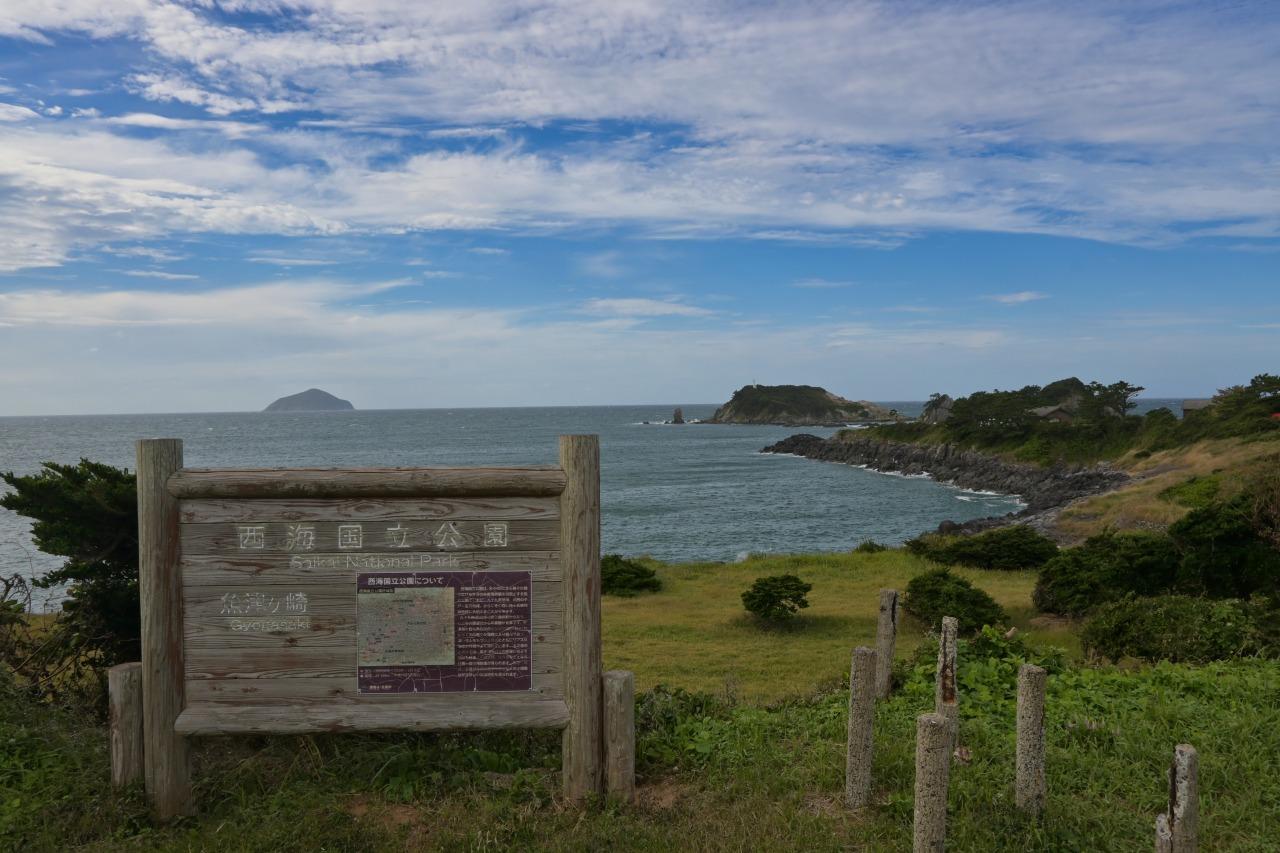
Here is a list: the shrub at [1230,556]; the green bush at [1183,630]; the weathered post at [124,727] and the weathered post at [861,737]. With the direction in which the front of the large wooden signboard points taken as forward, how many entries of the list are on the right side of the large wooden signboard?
1

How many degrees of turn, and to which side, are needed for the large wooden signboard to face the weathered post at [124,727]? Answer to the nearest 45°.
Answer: approximately 90° to its right

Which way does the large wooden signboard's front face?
toward the camera

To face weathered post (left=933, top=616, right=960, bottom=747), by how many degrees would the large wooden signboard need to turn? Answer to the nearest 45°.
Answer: approximately 90° to its left

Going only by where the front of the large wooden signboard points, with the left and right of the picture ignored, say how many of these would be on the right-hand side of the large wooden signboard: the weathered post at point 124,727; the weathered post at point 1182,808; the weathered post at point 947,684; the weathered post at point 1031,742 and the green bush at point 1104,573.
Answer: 1

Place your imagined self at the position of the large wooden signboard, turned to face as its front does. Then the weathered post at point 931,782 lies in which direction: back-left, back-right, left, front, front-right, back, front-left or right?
front-left

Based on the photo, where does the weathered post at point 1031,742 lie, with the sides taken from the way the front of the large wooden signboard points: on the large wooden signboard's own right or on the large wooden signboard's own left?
on the large wooden signboard's own left

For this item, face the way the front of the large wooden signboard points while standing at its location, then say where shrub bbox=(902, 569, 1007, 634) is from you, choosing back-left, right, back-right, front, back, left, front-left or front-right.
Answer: back-left

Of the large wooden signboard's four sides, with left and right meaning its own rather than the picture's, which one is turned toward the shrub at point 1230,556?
left

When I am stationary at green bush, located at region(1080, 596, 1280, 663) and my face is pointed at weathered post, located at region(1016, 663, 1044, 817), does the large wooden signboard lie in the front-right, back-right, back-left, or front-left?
front-right

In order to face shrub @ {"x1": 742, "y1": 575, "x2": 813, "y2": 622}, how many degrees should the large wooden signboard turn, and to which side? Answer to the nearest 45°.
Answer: approximately 135° to its left

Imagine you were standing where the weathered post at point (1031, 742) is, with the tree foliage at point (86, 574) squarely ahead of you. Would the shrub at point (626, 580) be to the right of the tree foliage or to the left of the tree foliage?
right

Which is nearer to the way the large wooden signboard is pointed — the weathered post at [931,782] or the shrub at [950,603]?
the weathered post

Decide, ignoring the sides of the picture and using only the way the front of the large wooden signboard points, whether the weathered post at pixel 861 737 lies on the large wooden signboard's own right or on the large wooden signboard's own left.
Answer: on the large wooden signboard's own left

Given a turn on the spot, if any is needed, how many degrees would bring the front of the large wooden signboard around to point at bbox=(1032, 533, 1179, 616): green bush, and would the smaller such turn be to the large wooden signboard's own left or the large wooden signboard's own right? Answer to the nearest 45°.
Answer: approximately 135° to the large wooden signboard's own left

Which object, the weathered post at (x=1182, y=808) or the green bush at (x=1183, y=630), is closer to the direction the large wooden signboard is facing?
the weathered post
